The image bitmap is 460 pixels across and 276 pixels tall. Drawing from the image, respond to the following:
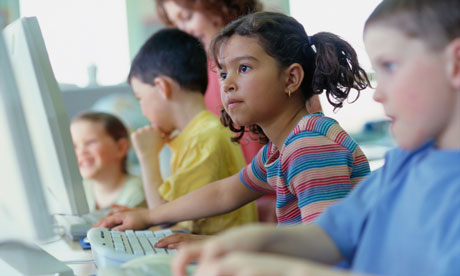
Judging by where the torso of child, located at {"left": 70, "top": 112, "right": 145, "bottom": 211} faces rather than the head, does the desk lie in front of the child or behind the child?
in front

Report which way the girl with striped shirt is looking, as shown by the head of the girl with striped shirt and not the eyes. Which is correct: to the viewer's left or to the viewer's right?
to the viewer's left

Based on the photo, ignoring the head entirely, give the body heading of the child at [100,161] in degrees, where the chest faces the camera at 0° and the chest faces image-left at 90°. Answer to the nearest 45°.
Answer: approximately 45°

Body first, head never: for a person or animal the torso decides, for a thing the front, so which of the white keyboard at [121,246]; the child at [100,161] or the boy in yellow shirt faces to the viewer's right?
the white keyboard

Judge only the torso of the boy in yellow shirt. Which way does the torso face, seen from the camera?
to the viewer's left

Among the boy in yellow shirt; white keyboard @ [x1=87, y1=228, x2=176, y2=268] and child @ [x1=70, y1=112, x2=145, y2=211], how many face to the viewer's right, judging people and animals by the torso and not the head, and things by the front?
1

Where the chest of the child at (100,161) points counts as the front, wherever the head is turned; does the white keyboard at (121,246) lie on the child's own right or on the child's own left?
on the child's own left

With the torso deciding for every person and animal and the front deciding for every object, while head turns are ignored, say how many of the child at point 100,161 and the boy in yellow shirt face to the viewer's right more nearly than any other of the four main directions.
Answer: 0

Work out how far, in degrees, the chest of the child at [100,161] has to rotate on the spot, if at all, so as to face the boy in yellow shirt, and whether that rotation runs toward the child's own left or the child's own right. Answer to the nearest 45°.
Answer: approximately 90° to the child's own left

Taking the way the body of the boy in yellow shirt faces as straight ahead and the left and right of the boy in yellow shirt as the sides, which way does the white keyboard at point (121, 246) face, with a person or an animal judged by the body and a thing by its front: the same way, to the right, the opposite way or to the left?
the opposite way

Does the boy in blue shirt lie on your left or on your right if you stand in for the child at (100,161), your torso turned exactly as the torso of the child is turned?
on your left

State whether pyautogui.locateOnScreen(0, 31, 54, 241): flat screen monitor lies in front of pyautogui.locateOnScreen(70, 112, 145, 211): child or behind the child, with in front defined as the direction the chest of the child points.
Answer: in front

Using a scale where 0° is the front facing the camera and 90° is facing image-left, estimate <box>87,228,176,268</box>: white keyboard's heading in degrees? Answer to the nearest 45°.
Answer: approximately 270°
